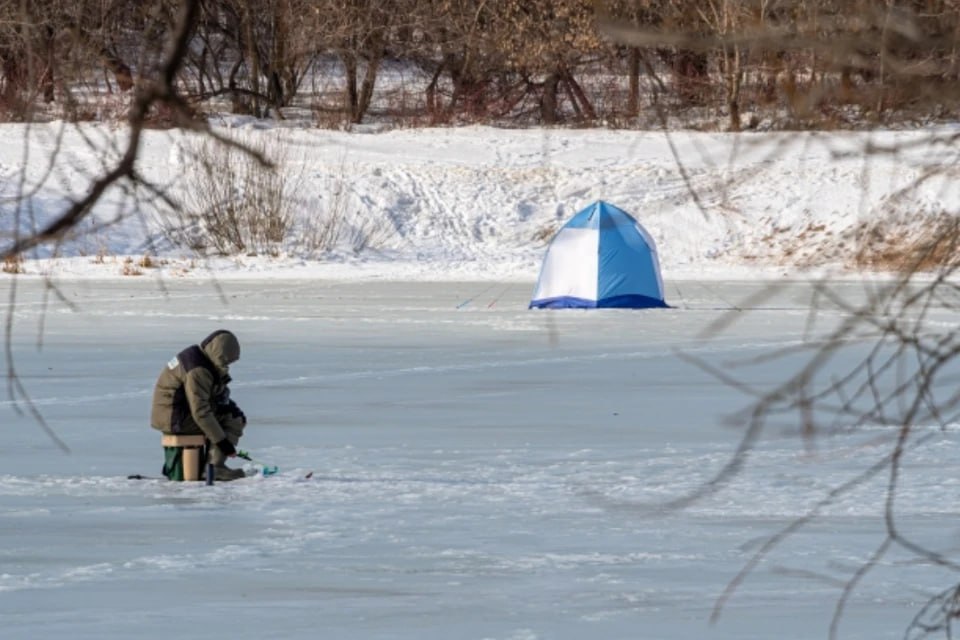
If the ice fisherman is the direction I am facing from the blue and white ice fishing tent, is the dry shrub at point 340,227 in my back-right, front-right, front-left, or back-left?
back-right

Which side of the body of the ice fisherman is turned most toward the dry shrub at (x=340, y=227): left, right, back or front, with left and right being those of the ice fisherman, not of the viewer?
left

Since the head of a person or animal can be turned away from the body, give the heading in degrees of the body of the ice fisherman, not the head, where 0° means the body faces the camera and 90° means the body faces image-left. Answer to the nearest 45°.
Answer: approximately 270°

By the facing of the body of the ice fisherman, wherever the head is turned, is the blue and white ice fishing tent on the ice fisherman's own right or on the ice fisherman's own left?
on the ice fisherman's own left
